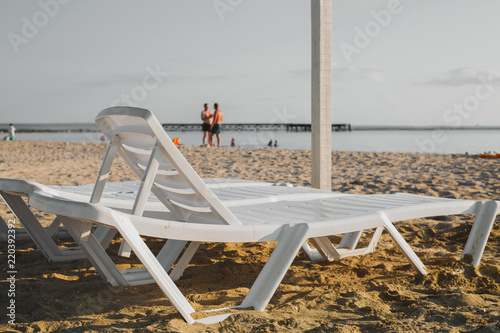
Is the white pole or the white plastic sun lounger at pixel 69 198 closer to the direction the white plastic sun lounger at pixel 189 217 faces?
the white pole

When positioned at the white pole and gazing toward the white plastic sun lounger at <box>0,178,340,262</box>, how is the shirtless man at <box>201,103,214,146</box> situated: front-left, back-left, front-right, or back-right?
back-right

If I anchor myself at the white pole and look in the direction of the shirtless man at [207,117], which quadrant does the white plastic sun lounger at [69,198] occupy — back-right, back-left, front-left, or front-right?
back-left

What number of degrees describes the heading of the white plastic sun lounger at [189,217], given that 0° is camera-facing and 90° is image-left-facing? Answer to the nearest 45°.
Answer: approximately 225°

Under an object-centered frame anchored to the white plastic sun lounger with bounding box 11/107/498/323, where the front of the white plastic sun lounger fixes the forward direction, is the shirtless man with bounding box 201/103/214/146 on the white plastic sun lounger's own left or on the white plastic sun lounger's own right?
on the white plastic sun lounger's own left
